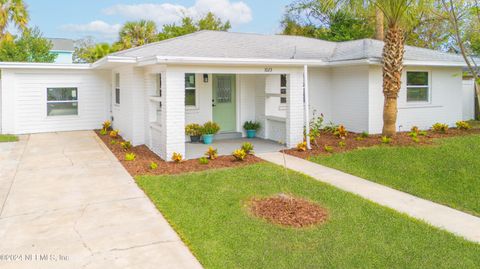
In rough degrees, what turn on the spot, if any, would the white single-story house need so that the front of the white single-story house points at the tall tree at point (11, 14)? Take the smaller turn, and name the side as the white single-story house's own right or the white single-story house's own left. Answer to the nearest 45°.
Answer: approximately 135° to the white single-story house's own right

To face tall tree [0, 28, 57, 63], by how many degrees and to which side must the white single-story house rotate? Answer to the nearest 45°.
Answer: approximately 135° to its right

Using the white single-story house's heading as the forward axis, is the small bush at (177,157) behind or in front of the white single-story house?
in front

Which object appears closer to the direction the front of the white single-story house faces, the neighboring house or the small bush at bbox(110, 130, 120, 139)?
the small bush

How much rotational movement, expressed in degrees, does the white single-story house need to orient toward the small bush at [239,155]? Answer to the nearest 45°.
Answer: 0° — it already faces it

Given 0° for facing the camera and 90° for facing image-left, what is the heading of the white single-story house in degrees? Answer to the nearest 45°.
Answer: approximately 0°

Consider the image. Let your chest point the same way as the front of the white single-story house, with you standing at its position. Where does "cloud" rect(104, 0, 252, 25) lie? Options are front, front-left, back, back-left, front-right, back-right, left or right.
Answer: back

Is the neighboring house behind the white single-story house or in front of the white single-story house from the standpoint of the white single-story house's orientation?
behind

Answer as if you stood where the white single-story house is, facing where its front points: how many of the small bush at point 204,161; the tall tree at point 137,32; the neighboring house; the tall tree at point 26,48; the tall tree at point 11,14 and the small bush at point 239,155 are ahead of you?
2
